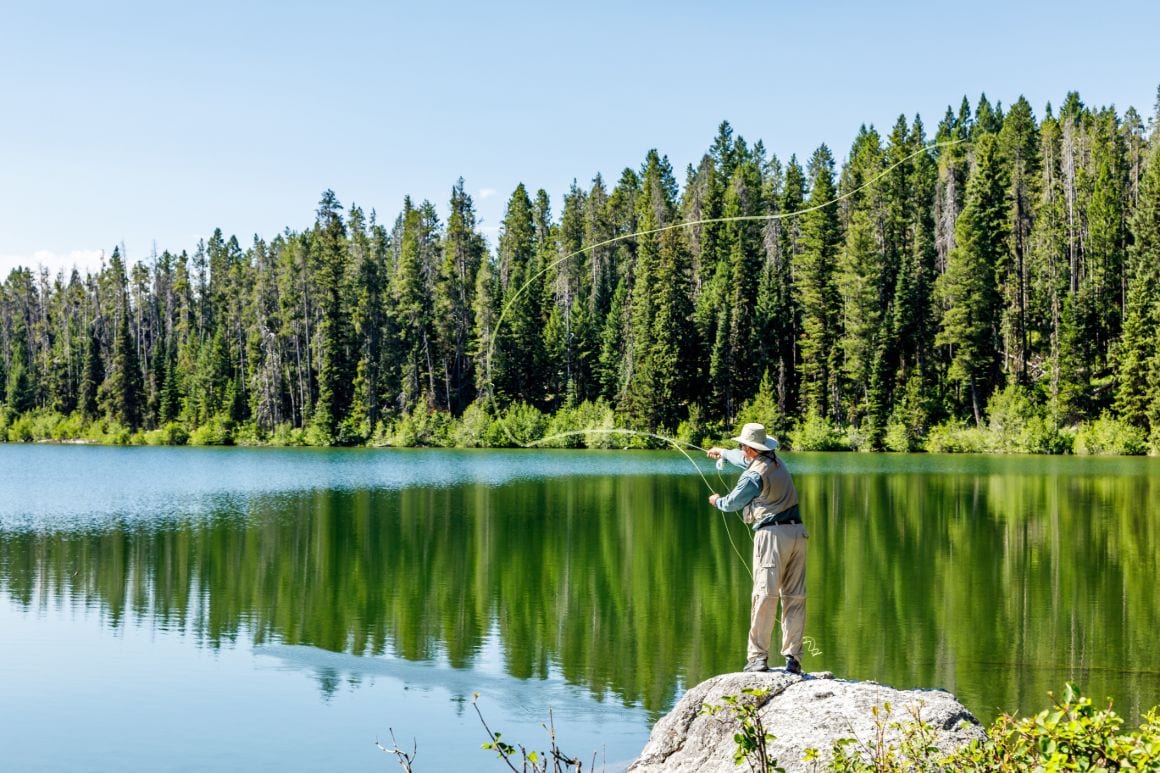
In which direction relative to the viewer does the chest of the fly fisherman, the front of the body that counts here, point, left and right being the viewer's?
facing away from the viewer and to the left of the viewer

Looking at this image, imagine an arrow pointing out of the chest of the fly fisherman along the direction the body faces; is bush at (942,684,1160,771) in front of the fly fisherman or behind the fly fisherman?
behind
